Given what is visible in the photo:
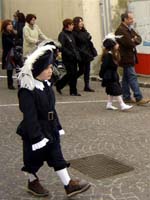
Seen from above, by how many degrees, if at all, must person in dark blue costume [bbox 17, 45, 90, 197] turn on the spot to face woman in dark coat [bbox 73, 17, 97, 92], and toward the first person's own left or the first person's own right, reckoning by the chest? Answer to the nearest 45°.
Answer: approximately 135° to the first person's own left

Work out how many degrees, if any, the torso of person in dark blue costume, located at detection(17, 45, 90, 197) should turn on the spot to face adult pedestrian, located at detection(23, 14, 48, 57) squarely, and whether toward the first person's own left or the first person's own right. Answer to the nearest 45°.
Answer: approximately 135° to the first person's own left

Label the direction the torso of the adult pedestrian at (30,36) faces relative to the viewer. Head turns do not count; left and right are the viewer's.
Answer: facing the viewer and to the right of the viewer

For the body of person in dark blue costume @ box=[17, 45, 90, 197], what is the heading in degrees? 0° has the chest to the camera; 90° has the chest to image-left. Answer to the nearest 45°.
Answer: approximately 315°

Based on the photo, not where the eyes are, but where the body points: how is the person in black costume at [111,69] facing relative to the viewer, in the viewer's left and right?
facing to the right of the viewer

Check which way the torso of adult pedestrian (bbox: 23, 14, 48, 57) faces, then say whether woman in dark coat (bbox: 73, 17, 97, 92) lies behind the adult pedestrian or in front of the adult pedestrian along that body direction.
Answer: in front

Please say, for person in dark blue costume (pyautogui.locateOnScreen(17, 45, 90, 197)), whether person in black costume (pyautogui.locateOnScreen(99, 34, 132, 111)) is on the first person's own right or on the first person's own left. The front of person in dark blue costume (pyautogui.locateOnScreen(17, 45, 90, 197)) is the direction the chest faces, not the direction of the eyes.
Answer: on the first person's own left
